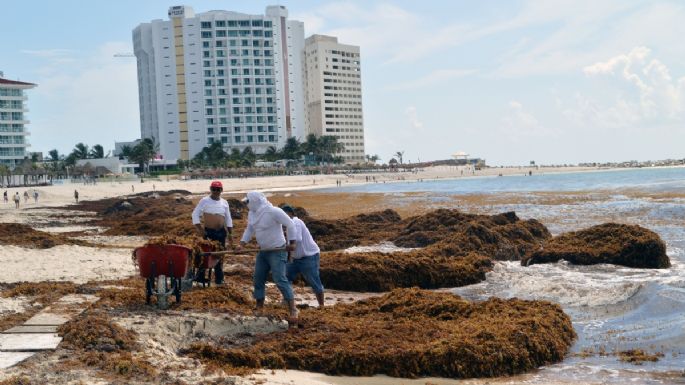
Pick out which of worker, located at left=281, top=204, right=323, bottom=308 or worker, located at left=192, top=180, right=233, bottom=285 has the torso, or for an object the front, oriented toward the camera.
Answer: worker, located at left=192, top=180, right=233, bottom=285

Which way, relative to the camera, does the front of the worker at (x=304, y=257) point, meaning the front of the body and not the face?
to the viewer's left

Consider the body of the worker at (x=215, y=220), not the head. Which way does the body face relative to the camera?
toward the camera

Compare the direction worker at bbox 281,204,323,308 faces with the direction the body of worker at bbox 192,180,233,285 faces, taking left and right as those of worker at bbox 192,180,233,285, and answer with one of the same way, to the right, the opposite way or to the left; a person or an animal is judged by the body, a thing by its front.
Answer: to the right

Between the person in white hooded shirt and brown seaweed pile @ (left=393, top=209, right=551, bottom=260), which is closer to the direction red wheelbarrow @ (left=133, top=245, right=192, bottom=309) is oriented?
the person in white hooded shirt

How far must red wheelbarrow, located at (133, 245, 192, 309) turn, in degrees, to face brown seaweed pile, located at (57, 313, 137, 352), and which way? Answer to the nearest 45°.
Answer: approximately 45° to its right

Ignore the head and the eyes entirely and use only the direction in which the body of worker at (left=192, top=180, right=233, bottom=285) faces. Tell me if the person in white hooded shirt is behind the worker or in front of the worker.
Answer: in front

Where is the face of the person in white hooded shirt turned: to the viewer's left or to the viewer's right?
to the viewer's left

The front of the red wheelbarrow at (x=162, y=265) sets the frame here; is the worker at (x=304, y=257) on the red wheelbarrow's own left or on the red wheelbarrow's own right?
on the red wheelbarrow's own left
